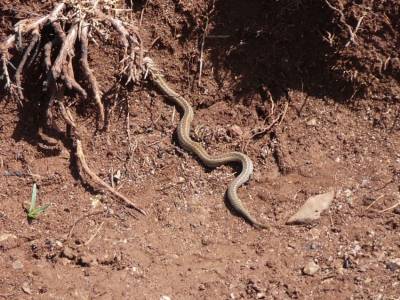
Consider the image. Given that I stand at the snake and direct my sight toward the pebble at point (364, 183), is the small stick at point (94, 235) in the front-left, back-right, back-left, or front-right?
back-right

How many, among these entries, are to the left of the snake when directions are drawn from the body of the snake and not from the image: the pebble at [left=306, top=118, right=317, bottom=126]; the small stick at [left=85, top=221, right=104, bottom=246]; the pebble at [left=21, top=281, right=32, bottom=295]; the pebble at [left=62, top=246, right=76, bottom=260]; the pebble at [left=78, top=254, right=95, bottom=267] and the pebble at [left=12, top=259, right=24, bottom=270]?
5

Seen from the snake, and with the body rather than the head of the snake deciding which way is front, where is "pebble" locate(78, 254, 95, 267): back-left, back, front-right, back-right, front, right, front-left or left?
left

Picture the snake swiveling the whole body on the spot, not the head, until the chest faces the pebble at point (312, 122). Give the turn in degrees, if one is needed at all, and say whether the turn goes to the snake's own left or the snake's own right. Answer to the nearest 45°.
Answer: approximately 135° to the snake's own right

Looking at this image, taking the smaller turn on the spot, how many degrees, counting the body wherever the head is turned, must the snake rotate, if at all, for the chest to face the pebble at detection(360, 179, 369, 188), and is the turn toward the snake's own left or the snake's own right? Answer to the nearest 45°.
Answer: approximately 135° to the snake's own right

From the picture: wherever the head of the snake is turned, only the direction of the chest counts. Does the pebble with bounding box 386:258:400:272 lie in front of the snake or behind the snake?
behind

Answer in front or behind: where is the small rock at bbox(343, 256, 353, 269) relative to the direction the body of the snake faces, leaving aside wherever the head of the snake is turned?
behind

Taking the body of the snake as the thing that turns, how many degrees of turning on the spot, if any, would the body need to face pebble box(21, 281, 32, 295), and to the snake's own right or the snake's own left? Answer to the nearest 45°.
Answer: approximately 90° to the snake's own left

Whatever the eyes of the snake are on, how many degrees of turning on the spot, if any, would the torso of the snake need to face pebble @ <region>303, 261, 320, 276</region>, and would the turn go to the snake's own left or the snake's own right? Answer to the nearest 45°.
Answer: approximately 180°

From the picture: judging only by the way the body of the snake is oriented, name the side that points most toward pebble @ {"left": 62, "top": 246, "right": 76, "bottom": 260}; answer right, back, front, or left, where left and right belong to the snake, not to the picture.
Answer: left

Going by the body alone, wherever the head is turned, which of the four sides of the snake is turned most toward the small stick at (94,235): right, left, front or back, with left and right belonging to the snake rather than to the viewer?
left

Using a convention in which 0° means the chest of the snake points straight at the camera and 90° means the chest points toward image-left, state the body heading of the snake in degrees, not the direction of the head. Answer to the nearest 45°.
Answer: approximately 135°

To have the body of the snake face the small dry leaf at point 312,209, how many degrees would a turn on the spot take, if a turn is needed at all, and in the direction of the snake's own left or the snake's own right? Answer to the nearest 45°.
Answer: approximately 180°

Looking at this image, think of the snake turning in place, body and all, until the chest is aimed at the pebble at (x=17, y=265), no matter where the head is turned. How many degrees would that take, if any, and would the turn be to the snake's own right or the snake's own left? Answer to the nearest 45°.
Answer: approximately 90° to the snake's own left
